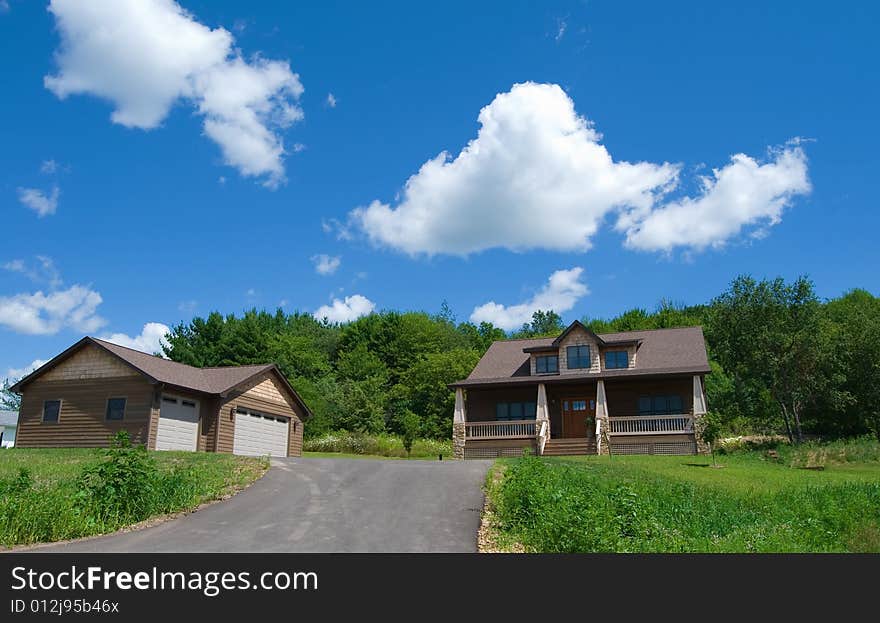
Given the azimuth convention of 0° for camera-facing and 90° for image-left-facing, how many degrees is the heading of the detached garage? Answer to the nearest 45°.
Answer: approximately 315°

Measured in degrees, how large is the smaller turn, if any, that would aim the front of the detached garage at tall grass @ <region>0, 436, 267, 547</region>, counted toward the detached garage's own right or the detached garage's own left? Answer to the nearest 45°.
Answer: approximately 45° to the detached garage's own right

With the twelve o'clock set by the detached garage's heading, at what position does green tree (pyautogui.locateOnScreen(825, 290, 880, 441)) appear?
The green tree is roughly at 11 o'clock from the detached garage.

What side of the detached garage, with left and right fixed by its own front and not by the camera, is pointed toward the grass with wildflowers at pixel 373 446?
left

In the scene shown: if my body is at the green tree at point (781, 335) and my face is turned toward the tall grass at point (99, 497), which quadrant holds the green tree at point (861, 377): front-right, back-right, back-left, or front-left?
back-left

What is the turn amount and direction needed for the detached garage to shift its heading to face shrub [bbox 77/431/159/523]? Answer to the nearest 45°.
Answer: approximately 45° to its right

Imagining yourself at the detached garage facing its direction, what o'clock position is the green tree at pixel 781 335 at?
The green tree is roughly at 11 o'clock from the detached garage.
